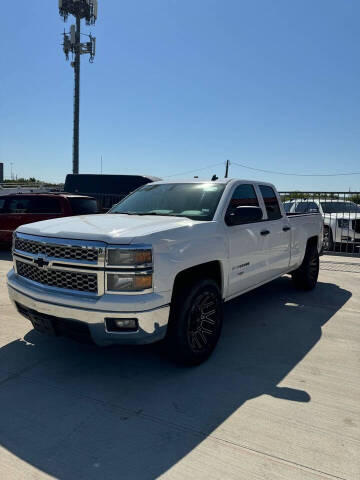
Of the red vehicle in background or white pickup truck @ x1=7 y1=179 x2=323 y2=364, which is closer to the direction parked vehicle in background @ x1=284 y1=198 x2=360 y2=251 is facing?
the white pickup truck

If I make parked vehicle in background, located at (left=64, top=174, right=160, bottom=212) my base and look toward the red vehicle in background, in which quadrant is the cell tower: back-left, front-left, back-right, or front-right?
back-right

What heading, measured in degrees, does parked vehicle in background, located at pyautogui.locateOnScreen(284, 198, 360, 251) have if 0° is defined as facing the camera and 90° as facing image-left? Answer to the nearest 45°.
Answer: approximately 315°

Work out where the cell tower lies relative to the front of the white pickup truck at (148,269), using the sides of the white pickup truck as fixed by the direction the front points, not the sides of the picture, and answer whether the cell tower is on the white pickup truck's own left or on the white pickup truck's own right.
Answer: on the white pickup truck's own right

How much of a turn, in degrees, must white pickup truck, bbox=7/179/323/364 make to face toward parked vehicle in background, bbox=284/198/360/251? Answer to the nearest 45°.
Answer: approximately 180°

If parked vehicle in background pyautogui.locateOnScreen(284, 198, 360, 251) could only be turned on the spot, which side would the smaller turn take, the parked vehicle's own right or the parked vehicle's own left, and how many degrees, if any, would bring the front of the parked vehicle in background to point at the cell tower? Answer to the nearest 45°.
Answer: approximately 180°

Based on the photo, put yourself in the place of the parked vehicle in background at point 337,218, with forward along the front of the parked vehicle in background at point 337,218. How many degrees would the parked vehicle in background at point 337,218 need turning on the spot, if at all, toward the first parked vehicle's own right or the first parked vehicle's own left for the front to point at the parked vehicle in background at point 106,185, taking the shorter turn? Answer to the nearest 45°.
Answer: approximately 135° to the first parked vehicle's own right

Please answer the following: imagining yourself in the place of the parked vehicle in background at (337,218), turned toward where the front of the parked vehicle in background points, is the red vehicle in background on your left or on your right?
on your right

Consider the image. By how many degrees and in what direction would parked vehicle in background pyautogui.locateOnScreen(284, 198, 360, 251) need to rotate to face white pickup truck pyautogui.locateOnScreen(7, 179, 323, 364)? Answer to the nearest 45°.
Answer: approximately 45° to its right

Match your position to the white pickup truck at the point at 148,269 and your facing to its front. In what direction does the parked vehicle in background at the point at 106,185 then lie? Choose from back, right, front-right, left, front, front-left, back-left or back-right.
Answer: back-right

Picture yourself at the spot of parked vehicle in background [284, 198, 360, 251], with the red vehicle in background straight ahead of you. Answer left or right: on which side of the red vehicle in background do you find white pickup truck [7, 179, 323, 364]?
left
